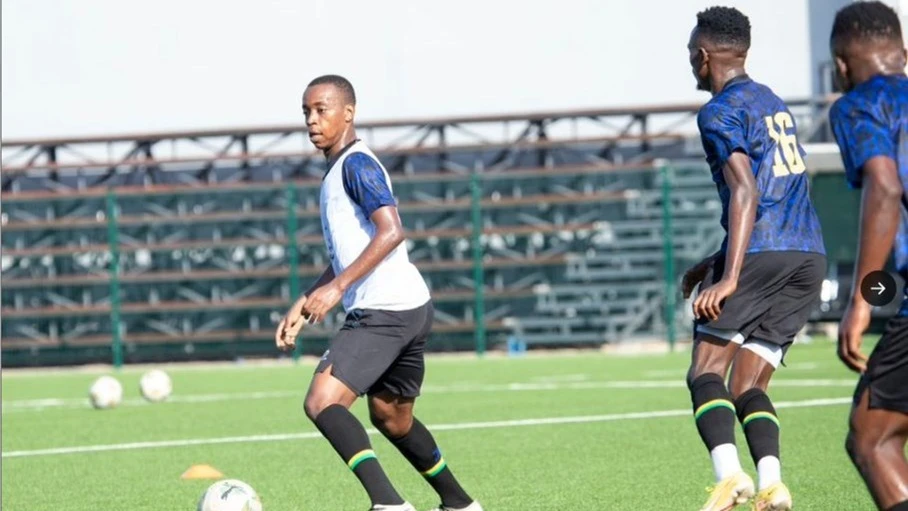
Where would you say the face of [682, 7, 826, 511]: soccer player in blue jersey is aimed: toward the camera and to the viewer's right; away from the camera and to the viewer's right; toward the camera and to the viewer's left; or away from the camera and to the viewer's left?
away from the camera and to the viewer's left

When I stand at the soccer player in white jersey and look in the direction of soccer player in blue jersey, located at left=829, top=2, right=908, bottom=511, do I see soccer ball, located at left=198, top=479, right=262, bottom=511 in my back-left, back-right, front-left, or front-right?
back-right

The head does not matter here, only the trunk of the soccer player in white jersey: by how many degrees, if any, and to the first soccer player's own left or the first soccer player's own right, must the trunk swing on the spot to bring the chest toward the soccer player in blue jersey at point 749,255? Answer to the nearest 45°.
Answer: approximately 135° to the first soccer player's own left

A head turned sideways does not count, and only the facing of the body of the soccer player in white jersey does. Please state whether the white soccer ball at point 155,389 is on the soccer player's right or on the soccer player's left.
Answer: on the soccer player's right

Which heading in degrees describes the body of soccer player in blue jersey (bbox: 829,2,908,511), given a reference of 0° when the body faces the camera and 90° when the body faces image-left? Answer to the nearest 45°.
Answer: approximately 135°

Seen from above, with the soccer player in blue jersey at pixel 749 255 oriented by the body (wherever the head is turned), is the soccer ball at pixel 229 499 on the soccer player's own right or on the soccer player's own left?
on the soccer player's own left

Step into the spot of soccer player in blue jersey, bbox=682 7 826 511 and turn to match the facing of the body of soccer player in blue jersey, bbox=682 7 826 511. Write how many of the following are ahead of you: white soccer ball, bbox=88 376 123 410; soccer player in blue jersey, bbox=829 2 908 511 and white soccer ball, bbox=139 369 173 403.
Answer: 2

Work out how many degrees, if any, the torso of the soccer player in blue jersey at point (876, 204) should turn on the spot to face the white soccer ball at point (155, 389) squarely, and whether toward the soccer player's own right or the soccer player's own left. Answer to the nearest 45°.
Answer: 0° — they already face it
